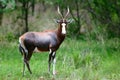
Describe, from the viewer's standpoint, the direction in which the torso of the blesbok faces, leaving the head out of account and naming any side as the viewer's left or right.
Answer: facing to the right of the viewer
